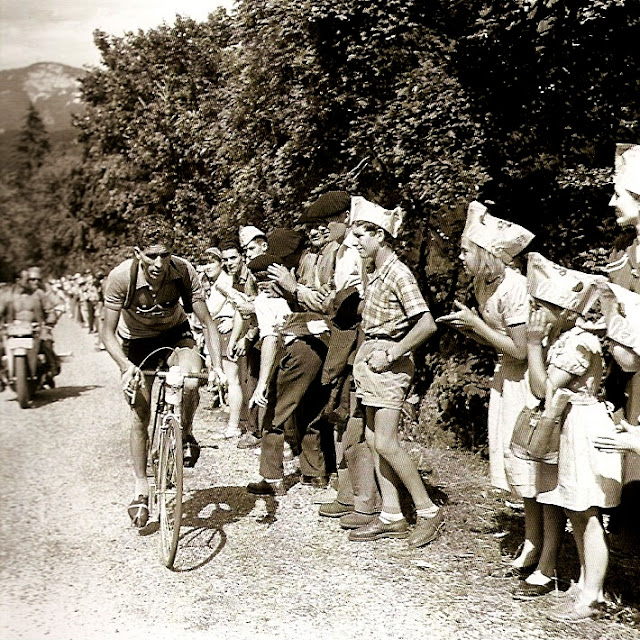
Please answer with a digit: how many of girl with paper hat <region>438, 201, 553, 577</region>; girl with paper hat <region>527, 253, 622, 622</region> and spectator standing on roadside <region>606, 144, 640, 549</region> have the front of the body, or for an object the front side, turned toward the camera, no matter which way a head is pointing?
0

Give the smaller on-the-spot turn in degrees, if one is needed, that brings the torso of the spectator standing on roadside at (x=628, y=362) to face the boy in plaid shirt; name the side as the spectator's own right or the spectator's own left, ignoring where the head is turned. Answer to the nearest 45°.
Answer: approximately 45° to the spectator's own right

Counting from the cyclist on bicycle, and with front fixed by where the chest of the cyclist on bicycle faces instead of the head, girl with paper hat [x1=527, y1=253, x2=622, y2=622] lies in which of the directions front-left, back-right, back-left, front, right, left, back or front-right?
front-left

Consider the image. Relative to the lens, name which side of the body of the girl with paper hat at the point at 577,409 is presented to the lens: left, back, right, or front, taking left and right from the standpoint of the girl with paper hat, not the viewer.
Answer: left

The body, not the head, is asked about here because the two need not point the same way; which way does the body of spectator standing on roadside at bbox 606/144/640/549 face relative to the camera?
to the viewer's left

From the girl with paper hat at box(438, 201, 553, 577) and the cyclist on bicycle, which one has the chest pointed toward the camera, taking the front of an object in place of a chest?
the cyclist on bicycle

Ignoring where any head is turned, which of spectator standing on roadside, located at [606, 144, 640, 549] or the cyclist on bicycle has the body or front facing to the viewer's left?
the spectator standing on roadside

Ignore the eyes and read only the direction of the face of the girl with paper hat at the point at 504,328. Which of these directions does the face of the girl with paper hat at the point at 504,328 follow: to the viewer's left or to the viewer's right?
to the viewer's left

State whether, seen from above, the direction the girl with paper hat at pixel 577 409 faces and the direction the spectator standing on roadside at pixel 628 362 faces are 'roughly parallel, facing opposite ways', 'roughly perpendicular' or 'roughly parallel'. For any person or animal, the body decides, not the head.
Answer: roughly parallel

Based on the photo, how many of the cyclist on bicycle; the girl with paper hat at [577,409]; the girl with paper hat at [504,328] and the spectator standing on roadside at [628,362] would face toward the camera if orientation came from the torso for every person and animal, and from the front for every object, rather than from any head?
1

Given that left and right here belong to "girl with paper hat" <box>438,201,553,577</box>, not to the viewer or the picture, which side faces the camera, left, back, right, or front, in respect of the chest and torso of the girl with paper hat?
left

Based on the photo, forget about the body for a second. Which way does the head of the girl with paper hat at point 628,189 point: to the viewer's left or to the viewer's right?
to the viewer's left

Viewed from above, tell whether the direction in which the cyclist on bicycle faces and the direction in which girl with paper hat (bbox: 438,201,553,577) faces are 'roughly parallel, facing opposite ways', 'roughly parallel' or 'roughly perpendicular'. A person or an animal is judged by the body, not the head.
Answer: roughly perpendicular

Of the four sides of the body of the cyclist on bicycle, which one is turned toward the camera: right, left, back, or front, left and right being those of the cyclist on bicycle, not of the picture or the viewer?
front
